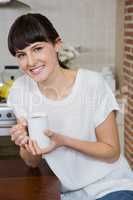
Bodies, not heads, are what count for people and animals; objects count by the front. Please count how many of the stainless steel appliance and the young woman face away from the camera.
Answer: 0

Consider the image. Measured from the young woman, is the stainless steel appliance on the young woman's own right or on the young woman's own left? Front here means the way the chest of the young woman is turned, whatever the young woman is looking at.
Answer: on the young woman's own right

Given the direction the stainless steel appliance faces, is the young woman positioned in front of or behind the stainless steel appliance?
in front

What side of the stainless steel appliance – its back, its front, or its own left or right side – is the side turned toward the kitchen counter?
front

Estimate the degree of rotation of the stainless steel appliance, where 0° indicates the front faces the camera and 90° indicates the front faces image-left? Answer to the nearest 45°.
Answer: approximately 0°

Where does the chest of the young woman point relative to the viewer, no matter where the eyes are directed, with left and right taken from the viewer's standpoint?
facing the viewer and to the left of the viewer
